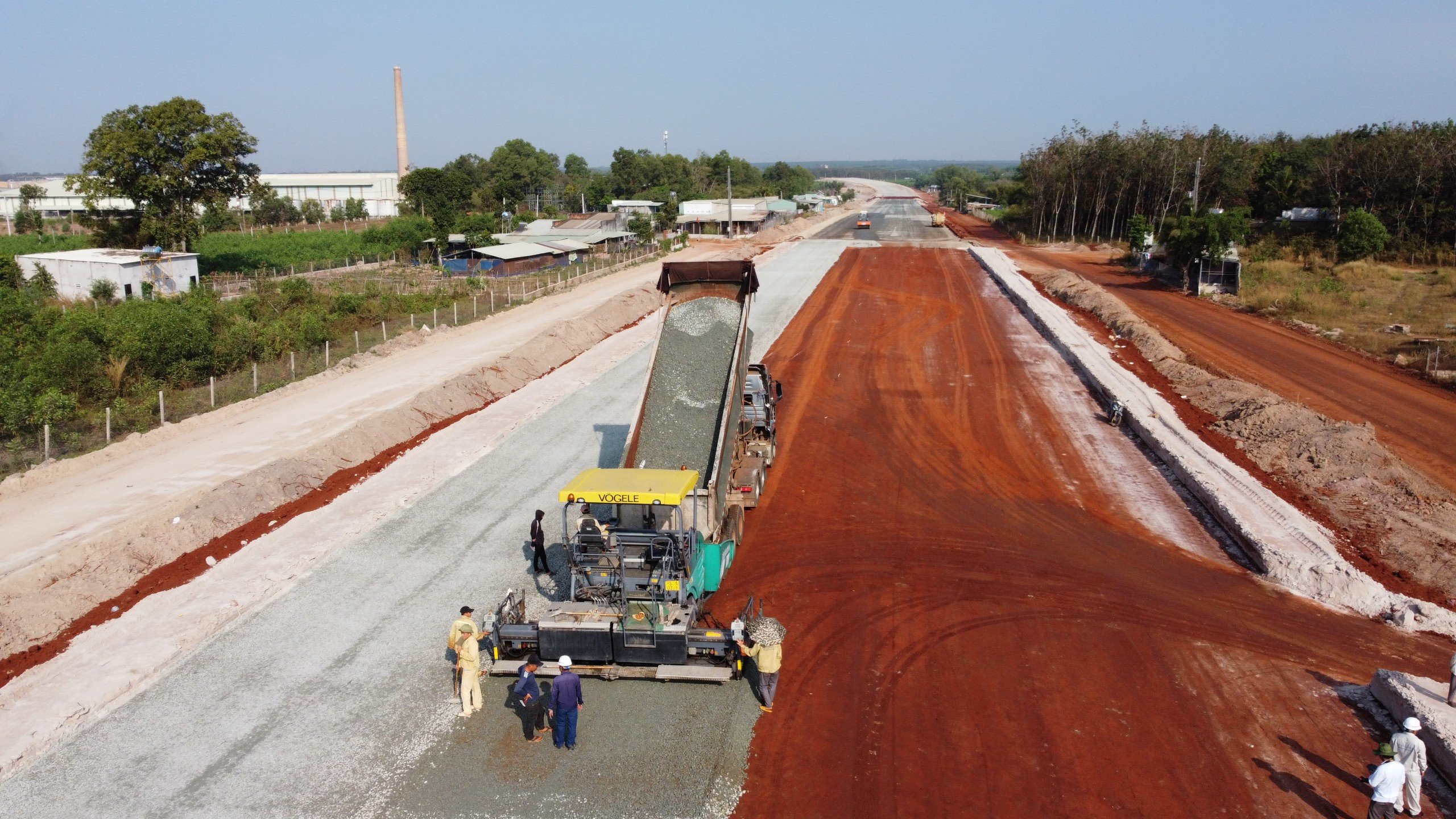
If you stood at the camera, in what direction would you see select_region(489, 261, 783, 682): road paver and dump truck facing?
facing away from the viewer

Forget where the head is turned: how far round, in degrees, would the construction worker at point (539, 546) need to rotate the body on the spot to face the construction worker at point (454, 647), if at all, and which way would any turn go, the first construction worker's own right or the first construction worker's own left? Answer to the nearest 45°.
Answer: approximately 90° to the first construction worker's own right

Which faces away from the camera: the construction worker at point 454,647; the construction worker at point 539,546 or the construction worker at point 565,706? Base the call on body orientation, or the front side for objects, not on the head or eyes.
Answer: the construction worker at point 565,706

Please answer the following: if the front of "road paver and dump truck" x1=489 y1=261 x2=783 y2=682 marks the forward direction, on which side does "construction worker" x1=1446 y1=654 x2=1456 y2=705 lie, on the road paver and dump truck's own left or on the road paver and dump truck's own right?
on the road paver and dump truck's own right

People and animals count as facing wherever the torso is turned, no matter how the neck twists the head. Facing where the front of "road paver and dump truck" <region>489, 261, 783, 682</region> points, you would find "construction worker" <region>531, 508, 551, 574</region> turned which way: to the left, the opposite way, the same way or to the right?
to the right

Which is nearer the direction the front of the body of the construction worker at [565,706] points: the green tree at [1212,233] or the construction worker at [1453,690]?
the green tree

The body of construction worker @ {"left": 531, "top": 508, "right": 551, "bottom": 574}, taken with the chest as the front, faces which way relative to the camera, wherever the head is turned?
to the viewer's right

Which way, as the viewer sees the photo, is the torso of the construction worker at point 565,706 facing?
away from the camera
